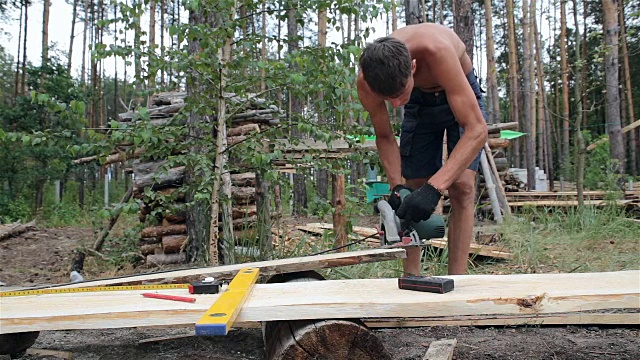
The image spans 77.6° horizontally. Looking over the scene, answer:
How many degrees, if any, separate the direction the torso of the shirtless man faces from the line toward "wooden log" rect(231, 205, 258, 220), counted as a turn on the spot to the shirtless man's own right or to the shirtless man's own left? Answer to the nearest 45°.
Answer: approximately 90° to the shirtless man's own right

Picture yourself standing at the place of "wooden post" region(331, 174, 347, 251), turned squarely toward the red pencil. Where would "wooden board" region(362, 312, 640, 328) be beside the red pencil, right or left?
left

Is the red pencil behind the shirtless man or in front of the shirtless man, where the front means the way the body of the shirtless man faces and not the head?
in front

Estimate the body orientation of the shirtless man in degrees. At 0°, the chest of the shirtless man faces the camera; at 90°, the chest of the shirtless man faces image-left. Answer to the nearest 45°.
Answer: approximately 45°

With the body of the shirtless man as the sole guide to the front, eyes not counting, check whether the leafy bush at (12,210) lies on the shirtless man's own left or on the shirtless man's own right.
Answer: on the shirtless man's own right

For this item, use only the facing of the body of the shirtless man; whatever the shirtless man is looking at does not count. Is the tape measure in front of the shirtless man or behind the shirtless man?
in front

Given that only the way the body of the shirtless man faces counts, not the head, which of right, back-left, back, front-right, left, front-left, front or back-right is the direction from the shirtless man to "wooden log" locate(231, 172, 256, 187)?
right

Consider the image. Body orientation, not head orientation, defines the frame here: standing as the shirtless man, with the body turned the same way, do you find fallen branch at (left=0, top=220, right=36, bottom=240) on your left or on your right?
on your right

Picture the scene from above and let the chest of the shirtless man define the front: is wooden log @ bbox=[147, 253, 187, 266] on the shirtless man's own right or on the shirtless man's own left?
on the shirtless man's own right

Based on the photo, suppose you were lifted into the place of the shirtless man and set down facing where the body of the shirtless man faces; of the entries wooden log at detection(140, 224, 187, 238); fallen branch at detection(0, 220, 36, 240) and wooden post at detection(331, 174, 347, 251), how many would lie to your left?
0

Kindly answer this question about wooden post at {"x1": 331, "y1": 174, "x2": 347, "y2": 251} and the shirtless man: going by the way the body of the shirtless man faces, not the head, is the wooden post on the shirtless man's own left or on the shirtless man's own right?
on the shirtless man's own right

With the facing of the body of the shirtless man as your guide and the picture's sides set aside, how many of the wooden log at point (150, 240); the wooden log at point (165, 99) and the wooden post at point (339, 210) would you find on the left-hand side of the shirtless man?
0

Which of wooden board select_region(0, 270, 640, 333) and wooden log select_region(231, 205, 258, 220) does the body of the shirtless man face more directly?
the wooden board

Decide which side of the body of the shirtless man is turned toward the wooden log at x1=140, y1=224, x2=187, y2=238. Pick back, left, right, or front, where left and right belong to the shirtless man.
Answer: right

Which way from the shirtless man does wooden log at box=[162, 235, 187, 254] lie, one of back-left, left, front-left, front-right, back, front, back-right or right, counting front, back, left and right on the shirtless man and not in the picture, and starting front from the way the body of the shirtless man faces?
right

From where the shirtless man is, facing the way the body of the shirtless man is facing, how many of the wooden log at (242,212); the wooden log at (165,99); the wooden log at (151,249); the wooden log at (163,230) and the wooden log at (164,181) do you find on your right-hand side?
5

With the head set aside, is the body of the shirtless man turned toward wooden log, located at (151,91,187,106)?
no
